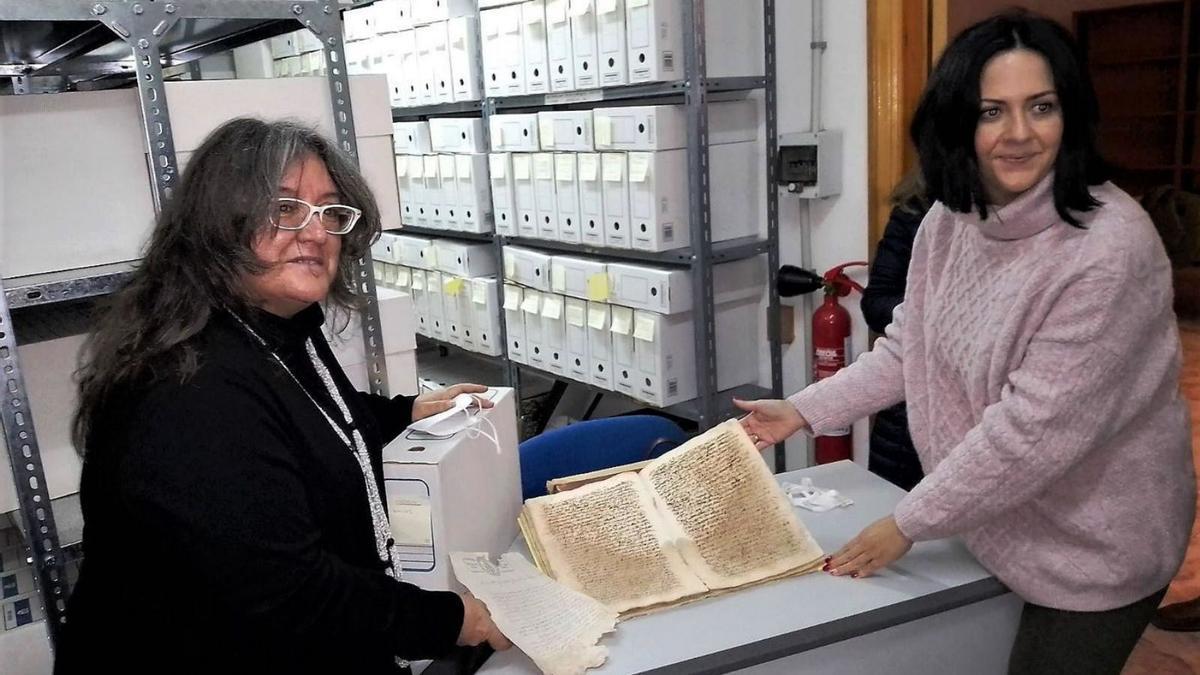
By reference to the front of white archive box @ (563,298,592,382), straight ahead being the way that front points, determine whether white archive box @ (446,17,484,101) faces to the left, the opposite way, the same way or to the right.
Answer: the same way

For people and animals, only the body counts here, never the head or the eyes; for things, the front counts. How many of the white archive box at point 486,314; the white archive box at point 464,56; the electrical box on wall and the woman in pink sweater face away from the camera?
0

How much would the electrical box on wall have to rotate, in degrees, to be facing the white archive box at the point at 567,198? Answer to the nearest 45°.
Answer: approximately 45° to its right

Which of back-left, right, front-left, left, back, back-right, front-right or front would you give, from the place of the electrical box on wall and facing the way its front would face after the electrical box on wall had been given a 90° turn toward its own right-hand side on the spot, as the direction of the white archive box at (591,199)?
front-left

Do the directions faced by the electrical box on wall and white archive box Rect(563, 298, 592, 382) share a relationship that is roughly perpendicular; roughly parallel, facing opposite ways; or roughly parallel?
roughly parallel

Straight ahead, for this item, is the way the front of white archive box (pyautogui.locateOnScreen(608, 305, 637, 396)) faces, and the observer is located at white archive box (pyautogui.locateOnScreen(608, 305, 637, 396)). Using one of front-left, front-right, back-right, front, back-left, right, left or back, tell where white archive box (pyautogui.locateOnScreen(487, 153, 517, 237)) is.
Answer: right

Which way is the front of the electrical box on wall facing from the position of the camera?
facing the viewer and to the left of the viewer

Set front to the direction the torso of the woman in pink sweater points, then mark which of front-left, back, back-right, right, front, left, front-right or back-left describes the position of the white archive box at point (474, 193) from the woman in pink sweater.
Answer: right

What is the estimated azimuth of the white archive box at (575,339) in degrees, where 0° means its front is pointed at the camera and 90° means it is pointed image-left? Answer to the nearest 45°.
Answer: approximately 45°

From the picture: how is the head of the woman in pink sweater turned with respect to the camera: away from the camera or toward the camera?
toward the camera

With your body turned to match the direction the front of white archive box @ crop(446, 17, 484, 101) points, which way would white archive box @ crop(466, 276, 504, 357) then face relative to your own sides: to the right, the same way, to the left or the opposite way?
the same way
